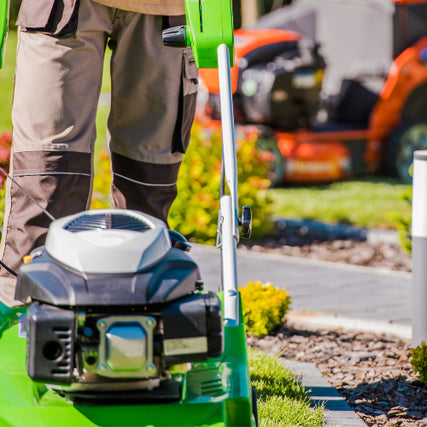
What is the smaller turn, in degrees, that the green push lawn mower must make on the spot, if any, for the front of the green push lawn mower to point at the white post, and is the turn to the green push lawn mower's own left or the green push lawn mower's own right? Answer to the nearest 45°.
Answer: approximately 135° to the green push lawn mower's own left

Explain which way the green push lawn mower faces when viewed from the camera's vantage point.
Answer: facing the viewer

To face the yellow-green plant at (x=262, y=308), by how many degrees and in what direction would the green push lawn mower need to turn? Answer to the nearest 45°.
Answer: approximately 180°

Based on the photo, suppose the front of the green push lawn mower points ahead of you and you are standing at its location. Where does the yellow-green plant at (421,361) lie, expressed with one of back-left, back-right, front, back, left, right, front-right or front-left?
back-left

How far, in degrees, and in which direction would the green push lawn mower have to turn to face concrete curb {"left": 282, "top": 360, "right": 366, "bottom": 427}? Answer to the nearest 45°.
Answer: approximately 135° to its left

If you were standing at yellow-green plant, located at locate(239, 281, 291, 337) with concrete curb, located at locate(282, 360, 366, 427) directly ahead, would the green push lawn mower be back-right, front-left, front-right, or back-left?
front-right

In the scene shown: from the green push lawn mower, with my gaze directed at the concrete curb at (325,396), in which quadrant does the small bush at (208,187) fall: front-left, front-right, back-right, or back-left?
front-left

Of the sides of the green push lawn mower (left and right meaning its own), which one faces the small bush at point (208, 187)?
back
